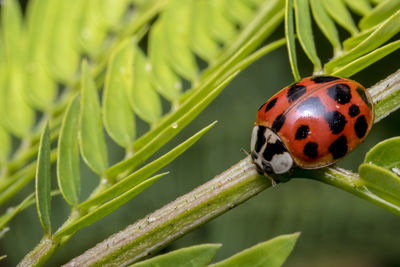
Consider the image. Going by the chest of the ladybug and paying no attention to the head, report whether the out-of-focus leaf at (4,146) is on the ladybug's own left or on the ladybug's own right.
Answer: on the ladybug's own right

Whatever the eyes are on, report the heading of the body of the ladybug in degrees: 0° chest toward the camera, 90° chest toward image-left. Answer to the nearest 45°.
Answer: approximately 45°
